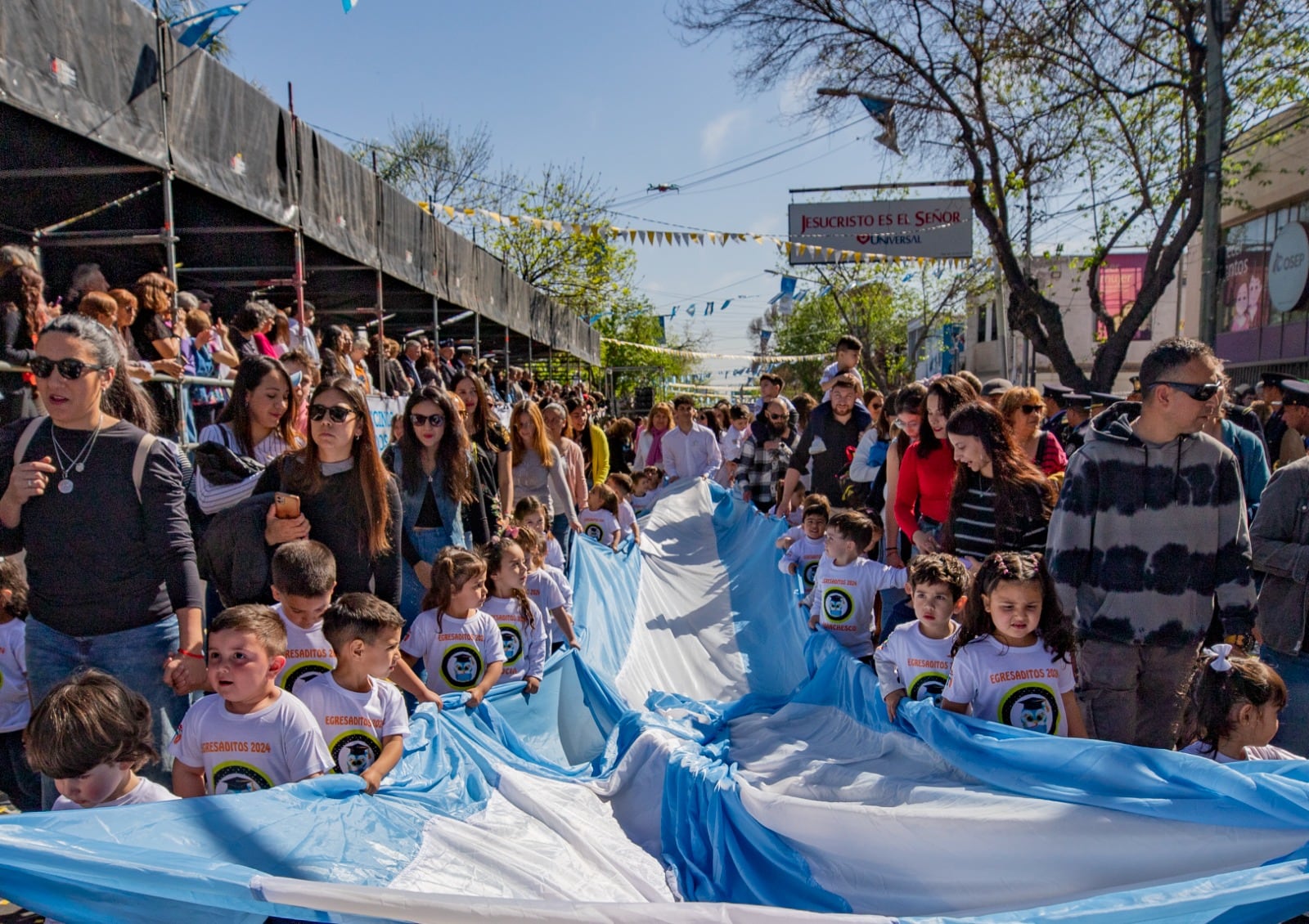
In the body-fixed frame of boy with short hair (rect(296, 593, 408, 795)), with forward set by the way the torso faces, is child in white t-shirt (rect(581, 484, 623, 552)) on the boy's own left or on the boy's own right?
on the boy's own left

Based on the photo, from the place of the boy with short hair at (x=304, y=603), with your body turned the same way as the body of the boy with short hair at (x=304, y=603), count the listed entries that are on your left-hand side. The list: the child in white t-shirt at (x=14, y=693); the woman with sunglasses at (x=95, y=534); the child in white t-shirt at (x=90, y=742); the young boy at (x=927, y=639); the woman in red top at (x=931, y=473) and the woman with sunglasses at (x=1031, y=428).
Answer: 3

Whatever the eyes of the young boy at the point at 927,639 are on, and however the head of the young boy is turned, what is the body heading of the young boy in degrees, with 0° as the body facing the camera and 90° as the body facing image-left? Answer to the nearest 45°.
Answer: approximately 0°

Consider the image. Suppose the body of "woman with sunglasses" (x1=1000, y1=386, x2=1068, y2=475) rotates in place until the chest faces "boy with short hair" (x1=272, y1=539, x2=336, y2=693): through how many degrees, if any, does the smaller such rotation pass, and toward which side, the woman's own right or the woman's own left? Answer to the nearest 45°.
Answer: approximately 90° to the woman's own right

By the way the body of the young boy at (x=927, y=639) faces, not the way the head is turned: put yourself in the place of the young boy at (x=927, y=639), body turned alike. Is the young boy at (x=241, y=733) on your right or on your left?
on your right

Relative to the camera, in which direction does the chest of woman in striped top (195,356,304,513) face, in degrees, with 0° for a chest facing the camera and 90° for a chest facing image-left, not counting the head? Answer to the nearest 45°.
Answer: approximately 315°

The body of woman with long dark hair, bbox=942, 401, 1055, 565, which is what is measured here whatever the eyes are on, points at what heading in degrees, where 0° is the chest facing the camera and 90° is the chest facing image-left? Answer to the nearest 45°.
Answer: approximately 45°

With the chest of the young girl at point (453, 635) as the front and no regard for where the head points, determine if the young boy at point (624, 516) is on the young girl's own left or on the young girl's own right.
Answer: on the young girl's own left

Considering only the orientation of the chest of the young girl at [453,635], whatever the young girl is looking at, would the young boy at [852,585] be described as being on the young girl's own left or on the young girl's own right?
on the young girl's own left
